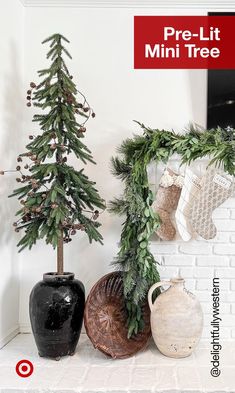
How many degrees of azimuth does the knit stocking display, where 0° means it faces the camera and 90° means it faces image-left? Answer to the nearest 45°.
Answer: approximately 0°

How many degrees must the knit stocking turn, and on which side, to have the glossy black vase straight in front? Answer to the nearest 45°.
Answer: approximately 45° to its right

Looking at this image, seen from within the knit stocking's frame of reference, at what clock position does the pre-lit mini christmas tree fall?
The pre-lit mini christmas tree is roughly at 2 o'clock from the knit stocking.
